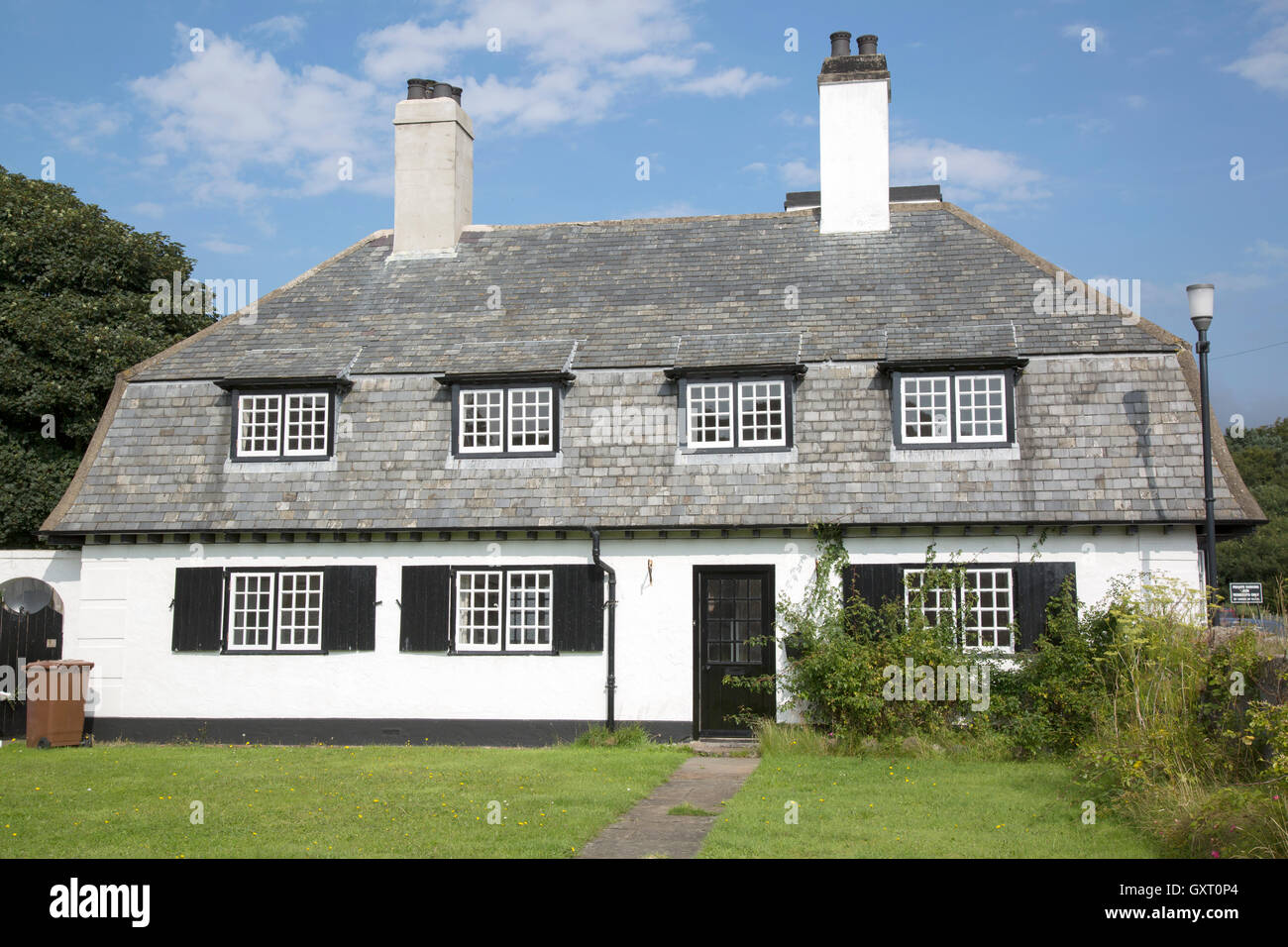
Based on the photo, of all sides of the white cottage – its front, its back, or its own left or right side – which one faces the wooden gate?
right

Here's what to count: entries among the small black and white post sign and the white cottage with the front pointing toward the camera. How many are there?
2

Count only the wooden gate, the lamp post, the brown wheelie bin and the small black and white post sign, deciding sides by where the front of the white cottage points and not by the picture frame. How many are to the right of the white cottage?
2

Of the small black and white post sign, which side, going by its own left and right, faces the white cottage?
right

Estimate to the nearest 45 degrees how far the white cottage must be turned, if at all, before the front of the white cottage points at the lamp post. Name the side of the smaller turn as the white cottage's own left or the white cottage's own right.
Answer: approximately 90° to the white cottage's own left

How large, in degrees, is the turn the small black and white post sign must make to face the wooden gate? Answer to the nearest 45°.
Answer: approximately 90° to its right

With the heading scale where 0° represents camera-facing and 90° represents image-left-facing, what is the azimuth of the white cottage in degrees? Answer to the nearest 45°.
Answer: approximately 0°

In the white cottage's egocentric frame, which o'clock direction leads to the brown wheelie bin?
The brown wheelie bin is roughly at 3 o'clock from the white cottage.

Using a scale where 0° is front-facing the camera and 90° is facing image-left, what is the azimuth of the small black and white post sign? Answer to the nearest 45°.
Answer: approximately 0°

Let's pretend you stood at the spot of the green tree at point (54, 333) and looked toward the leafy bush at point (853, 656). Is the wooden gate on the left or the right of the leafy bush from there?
right
